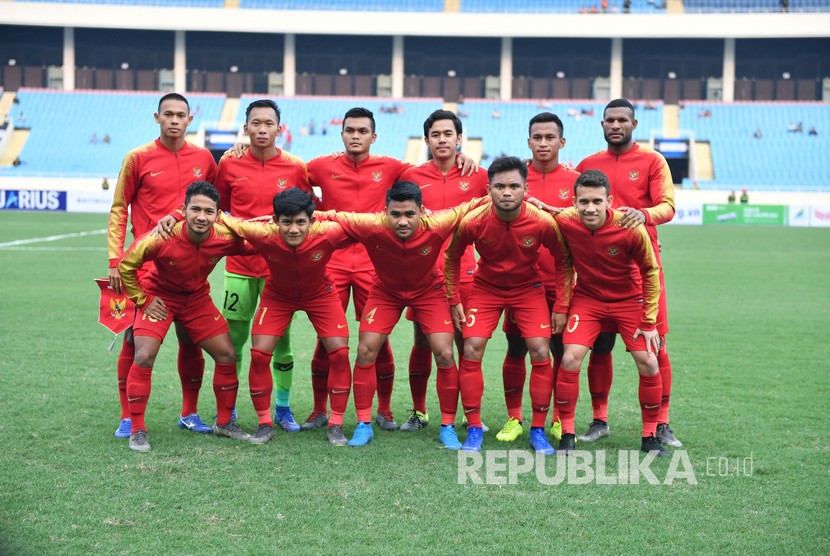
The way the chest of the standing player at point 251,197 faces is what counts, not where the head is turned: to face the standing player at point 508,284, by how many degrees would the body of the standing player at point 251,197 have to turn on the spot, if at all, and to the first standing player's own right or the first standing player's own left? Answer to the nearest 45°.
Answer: approximately 45° to the first standing player's own left

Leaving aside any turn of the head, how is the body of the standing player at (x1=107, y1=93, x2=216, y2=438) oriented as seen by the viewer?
toward the camera

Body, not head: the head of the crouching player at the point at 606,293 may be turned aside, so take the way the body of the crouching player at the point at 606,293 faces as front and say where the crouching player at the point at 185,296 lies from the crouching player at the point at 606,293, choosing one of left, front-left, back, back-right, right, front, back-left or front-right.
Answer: right

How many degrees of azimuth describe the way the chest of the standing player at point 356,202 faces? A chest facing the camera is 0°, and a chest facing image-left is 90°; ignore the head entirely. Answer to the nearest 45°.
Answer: approximately 0°

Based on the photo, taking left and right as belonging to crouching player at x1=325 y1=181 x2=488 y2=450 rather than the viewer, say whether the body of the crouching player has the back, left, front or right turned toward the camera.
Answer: front

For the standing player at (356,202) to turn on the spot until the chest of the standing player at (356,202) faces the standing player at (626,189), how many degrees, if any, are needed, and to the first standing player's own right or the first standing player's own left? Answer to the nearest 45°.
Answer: approximately 90° to the first standing player's own left

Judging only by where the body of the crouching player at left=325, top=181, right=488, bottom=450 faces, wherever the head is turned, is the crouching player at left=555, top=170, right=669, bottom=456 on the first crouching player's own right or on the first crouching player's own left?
on the first crouching player's own left

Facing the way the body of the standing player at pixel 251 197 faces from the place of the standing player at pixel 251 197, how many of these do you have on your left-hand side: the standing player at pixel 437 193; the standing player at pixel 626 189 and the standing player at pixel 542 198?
3

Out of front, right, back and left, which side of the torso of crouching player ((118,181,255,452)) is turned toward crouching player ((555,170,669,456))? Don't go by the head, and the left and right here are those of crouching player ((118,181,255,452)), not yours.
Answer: left

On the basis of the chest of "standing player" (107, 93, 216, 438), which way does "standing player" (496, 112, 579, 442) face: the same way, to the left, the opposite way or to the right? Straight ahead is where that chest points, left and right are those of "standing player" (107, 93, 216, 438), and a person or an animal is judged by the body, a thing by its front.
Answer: the same way

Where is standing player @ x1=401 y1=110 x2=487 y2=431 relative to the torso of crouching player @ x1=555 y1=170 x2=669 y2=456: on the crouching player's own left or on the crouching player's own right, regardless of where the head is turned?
on the crouching player's own right

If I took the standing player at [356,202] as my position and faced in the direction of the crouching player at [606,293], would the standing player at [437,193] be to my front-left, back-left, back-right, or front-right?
front-left

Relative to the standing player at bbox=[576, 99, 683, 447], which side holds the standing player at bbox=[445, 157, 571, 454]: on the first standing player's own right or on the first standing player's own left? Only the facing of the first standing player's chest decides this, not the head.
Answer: on the first standing player's own right

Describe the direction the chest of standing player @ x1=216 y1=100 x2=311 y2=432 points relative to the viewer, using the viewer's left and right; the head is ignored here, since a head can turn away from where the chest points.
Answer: facing the viewer

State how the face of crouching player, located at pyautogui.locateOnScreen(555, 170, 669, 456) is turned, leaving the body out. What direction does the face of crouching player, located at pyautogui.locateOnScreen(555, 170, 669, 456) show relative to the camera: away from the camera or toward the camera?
toward the camera
